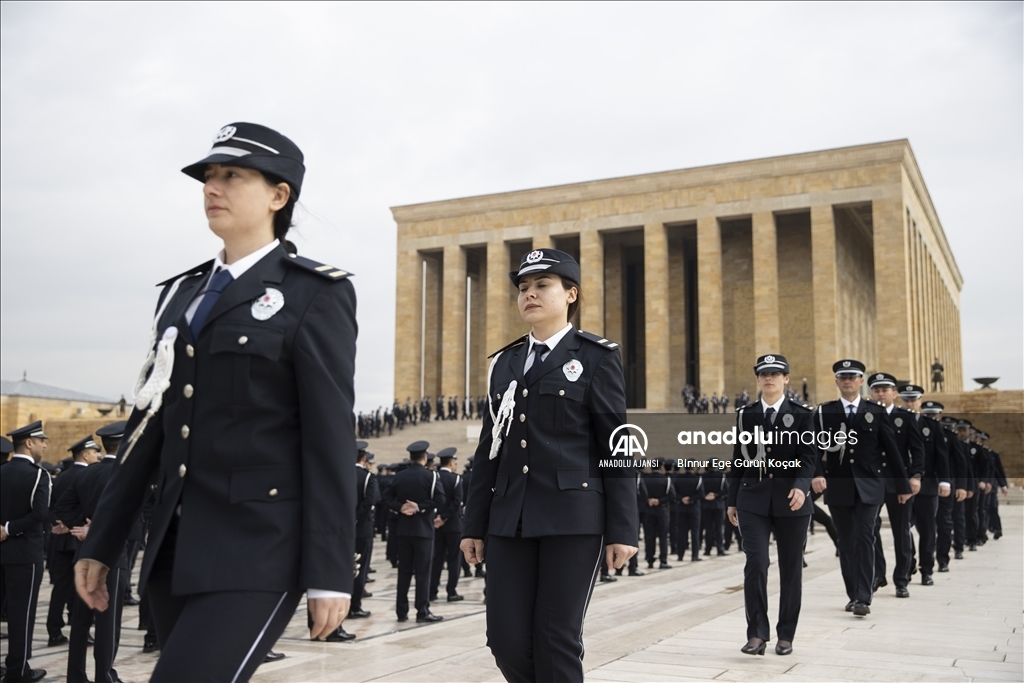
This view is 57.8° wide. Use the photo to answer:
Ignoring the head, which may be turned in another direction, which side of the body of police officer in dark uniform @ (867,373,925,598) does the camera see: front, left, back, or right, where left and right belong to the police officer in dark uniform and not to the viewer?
front

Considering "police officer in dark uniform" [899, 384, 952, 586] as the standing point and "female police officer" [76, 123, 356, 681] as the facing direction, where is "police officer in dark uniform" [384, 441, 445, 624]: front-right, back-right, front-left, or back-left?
front-right

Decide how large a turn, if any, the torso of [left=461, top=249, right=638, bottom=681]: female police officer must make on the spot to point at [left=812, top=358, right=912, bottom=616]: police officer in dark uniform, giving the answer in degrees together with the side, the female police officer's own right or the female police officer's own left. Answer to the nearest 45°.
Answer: approximately 180°

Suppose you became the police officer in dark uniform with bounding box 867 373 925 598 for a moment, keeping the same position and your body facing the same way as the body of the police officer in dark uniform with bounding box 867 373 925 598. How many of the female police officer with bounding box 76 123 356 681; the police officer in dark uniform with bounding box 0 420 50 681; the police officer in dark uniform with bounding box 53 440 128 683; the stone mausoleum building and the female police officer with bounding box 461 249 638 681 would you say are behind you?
1

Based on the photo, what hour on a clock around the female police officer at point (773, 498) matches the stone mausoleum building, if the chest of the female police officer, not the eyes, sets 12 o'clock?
The stone mausoleum building is roughly at 6 o'clock from the female police officer.

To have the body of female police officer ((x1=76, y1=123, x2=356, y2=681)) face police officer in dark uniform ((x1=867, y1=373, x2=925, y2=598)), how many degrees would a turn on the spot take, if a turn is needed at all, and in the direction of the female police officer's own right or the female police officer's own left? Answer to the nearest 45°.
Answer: approximately 180°

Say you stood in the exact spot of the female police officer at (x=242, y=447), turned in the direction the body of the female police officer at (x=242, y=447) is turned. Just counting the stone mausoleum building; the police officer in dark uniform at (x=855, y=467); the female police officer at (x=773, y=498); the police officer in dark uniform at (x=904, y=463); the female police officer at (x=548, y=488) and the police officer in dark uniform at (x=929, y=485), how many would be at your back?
6

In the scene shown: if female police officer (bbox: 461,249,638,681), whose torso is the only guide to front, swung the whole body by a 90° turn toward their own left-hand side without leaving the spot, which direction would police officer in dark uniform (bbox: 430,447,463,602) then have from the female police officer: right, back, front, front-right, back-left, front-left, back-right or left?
back-left

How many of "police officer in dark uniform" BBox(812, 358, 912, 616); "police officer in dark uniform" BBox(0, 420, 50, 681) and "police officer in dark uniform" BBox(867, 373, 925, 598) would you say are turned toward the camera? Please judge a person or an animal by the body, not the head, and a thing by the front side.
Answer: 2

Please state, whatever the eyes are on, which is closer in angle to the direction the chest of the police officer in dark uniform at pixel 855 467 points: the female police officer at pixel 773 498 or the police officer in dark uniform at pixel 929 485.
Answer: the female police officer

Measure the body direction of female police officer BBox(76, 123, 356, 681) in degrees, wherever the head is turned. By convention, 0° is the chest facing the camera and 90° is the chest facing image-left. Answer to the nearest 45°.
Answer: approximately 45°

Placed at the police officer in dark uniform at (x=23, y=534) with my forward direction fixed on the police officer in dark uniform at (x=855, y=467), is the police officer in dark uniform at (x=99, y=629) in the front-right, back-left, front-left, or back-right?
front-right

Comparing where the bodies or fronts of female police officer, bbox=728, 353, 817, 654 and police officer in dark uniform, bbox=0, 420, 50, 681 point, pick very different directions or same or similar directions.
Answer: very different directions

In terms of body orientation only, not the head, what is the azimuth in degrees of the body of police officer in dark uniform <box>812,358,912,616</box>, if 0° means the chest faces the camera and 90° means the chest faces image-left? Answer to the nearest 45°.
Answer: approximately 0°
